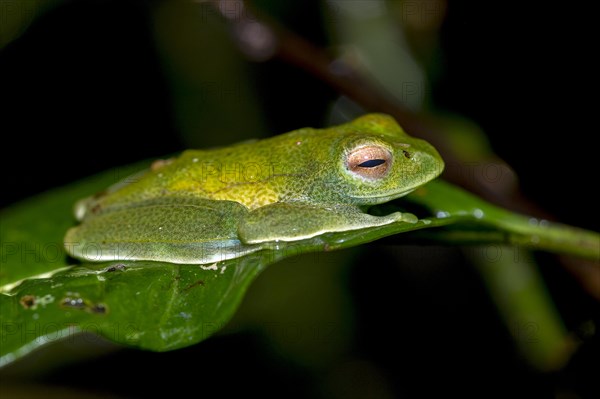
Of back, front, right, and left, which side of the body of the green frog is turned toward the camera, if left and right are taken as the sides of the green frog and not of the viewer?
right
